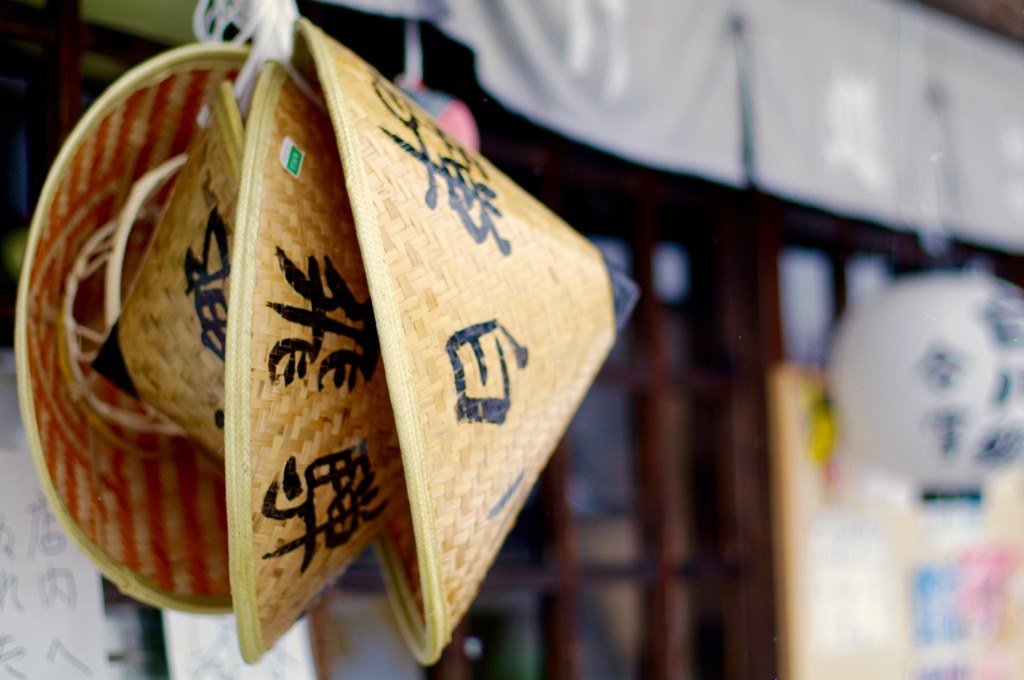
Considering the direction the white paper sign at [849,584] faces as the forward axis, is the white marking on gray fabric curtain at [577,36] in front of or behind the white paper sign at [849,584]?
in front

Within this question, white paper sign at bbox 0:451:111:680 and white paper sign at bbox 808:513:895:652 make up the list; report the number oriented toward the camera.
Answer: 2

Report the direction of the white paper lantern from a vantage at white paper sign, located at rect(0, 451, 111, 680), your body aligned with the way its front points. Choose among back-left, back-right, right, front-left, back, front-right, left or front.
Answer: left

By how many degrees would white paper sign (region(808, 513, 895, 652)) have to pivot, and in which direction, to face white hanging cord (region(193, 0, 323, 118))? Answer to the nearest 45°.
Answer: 0° — it already faces it

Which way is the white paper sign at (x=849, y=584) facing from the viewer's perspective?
toward the camera

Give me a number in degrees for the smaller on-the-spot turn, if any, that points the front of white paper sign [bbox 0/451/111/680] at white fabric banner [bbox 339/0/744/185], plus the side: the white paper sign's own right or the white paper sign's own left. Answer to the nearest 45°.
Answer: approximately 90° to the white paper sign's own left

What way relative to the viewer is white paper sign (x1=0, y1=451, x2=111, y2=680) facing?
toward the camera
